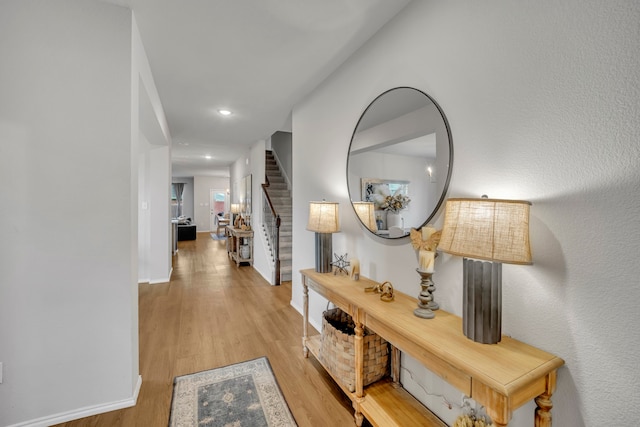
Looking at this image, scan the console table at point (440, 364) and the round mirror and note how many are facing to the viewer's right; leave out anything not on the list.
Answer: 0

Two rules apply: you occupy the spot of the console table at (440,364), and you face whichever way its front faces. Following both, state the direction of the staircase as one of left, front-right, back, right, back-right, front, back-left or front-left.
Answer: right

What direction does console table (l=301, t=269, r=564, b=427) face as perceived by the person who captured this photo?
facing the viewer and to the left of the viewer

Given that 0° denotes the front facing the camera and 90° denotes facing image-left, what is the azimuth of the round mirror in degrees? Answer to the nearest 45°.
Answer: approximately 45°

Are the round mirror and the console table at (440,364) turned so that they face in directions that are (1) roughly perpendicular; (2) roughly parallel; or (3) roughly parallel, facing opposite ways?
roughly parallel

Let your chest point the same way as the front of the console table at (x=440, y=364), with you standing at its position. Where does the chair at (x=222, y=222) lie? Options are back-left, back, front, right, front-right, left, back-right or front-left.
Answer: right
